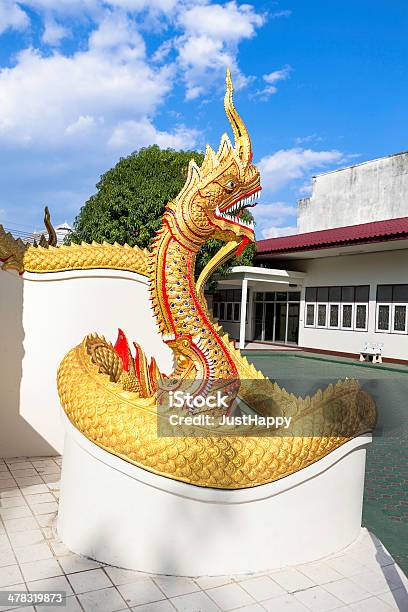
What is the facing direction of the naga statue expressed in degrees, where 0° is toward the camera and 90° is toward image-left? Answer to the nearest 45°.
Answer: approximately 270°

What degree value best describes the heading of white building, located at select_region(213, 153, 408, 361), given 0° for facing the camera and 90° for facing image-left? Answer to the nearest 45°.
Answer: approximately 45°

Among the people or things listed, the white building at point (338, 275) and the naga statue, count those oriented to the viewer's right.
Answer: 1
